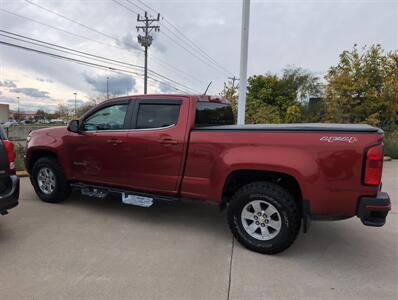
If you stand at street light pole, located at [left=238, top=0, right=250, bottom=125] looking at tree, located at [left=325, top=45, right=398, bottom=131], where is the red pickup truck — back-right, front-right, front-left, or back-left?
back-right

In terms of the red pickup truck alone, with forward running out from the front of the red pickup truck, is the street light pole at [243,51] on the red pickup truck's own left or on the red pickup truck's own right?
on the red pickup truck's own right

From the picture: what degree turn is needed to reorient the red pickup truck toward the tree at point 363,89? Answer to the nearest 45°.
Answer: approximately 90° to its right

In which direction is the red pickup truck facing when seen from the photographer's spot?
facing away from the viewer and to the left of the viewer

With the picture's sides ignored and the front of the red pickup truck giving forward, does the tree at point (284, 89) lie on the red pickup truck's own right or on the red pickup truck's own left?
on the red pickup truck's own right
